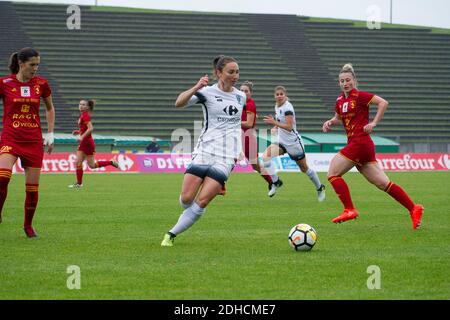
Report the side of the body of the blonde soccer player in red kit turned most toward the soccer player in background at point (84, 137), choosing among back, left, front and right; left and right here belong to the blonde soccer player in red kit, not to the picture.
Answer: right

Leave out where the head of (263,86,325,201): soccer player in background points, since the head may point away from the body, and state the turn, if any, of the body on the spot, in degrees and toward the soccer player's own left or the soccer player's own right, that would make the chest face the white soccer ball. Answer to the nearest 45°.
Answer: approximately 45° to the soccer player's own left

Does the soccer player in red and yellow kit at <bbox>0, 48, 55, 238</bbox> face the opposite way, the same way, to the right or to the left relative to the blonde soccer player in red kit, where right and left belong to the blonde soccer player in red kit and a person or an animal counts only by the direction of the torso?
to the left

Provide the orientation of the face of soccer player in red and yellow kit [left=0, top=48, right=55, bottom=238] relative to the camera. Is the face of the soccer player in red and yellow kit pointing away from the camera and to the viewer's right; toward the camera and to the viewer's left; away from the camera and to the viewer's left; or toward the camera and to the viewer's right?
toward the camera and to the viewer's right

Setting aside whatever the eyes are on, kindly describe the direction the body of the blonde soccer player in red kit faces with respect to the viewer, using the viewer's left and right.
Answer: facing the viewer and to the left of the viewer

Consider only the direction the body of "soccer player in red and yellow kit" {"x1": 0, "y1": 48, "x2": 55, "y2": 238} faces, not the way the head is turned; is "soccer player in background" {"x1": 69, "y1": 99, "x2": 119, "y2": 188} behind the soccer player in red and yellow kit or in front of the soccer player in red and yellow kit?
behind
